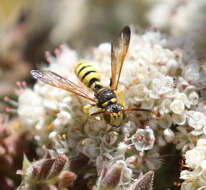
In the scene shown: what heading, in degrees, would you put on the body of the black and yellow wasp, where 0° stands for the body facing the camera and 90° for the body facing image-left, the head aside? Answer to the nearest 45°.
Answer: approximately 315°

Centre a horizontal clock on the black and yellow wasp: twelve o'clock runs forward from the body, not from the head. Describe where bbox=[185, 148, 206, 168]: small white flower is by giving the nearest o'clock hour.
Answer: The small white flower is roughly at 11 o'clock from the black and yellow wasp.
